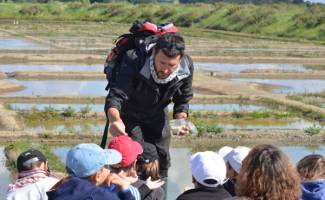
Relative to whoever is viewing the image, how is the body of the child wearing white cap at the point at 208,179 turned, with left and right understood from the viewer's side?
facing away from the viewer

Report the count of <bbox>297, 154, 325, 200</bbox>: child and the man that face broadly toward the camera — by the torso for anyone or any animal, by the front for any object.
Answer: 1

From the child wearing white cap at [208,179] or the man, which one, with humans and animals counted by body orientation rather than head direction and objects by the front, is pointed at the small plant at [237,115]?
the child wearing white cap

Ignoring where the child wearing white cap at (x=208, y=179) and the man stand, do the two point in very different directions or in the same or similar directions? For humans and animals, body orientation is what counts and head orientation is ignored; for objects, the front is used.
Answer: very different directions

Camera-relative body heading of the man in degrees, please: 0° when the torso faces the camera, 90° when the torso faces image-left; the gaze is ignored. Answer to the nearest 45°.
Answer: approximately 0°

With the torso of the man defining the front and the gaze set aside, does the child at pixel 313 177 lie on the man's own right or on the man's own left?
on the man's own left

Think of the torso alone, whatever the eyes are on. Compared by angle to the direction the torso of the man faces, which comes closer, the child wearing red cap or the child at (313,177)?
the child wearing red cap

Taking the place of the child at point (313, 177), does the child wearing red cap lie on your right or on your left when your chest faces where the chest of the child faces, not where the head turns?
on your left

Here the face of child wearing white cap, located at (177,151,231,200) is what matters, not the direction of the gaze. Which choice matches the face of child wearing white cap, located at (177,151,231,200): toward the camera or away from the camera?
away from the camera

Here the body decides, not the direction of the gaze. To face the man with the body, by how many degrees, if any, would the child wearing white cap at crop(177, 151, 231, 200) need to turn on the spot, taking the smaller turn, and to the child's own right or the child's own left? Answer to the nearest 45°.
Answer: approximately 45° to the child's own left

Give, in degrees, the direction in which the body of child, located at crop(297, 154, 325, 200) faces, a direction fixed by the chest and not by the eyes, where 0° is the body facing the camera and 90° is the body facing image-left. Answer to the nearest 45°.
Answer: approximately 135°

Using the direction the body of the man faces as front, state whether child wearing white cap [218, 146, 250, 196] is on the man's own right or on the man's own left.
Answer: on the man's own left
